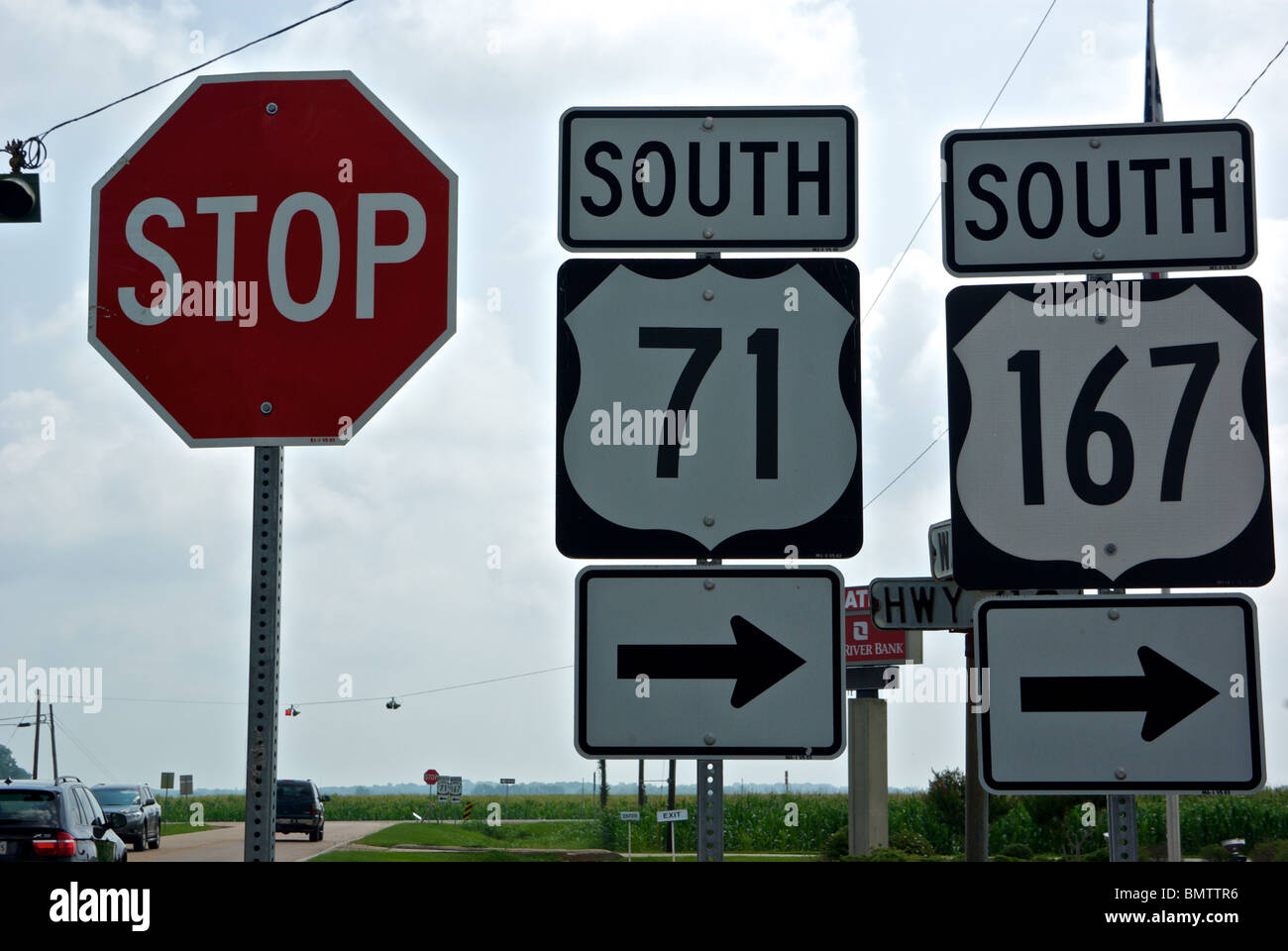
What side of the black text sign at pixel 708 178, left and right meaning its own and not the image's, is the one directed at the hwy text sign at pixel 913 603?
back

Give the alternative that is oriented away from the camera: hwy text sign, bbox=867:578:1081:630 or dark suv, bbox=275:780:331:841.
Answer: the dark suv

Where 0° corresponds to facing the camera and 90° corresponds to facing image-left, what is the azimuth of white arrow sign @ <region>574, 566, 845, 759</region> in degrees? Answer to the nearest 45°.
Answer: approximately 0°

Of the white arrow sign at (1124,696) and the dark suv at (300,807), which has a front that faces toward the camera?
the white arrow sign

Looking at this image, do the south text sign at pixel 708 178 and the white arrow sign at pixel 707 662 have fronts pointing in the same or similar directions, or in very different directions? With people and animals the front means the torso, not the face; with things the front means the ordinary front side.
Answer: same or similar directions

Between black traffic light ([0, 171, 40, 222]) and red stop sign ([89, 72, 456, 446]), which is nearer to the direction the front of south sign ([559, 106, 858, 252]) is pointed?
the red stop sign

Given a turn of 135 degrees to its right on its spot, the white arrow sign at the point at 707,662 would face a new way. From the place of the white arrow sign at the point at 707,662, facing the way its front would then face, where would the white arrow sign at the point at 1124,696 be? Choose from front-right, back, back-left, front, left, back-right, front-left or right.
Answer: back-right

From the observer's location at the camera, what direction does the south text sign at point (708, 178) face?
facing the viewer

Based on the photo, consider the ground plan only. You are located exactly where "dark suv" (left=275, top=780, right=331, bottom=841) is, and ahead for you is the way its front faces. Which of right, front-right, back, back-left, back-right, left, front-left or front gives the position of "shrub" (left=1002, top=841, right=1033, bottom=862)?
back-right

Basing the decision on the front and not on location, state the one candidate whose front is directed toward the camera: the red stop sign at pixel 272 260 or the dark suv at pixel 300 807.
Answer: the red stop sign

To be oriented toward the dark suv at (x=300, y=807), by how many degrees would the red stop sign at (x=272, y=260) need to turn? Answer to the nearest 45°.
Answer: approximately 180°

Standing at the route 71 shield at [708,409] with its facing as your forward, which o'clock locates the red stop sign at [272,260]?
The red stop sign is roughly at 3 o'clock from the route 71 shield.

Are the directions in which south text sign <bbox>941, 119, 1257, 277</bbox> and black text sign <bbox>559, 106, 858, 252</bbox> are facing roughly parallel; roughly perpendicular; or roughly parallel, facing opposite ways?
roughly parallel

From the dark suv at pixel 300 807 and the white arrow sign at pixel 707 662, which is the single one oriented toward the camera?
the white arrow sign

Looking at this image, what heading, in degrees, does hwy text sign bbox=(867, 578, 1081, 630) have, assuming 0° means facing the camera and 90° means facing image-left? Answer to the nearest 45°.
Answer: approximately 0°

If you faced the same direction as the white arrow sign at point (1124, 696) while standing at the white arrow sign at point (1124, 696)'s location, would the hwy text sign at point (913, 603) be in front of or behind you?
behind

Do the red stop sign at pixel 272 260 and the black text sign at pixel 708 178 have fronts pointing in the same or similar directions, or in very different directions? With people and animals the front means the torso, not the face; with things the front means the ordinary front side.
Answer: same or similar directions

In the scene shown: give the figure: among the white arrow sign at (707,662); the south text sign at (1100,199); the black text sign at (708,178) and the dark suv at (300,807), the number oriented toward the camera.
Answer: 3

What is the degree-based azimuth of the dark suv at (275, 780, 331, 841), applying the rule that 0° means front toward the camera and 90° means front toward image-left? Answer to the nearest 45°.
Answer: approximately 180°
